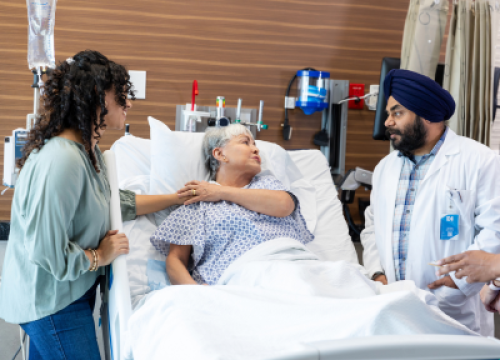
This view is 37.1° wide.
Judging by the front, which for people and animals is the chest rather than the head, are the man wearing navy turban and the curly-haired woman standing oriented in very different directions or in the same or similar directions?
very different directions

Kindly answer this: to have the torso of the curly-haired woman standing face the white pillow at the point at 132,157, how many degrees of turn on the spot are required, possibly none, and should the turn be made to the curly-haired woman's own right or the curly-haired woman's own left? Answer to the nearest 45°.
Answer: approximately 90° to the curly-haired woman's own left

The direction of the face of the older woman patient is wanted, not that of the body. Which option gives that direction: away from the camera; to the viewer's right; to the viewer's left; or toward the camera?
to the viewer's right

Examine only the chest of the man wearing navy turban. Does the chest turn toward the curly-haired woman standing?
yes

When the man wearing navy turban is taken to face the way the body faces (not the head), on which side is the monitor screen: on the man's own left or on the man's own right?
on the man's own right

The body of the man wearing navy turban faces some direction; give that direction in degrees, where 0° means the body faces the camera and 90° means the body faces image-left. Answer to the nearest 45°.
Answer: approximately 45°

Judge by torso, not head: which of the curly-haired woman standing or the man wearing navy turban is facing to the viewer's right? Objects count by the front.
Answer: the curly-haired woman standing

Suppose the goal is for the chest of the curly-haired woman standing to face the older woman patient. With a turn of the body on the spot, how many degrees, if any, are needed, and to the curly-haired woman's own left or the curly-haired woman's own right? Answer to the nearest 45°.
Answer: approximately 45° to the curly-haired woman's own left

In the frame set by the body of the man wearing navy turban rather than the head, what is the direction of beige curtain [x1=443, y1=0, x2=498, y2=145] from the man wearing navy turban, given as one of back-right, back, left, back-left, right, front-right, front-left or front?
back-right

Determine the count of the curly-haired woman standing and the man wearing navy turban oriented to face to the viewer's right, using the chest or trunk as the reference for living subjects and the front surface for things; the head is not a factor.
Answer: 1

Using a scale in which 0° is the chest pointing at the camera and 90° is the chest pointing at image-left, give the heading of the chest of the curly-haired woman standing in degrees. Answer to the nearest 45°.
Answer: approximately 270°
